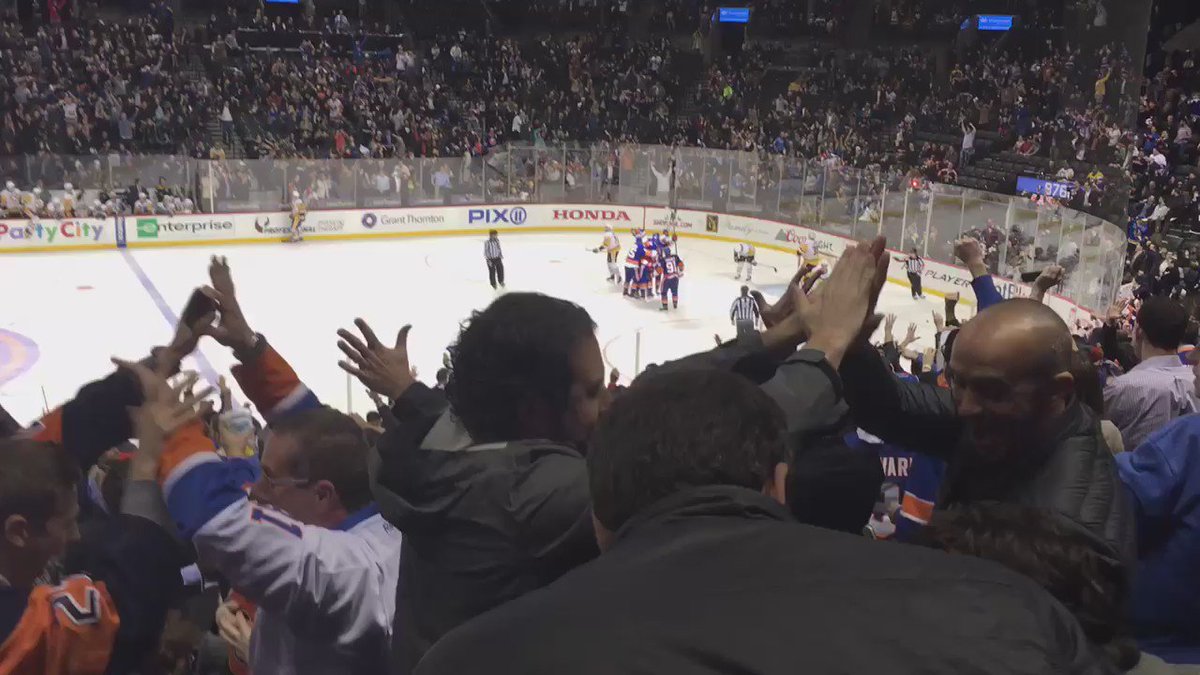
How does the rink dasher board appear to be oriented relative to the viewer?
toward the camera

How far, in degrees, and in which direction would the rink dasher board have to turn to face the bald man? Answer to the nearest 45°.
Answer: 0° — it already faces them

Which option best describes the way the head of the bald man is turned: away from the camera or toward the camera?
toward the camera

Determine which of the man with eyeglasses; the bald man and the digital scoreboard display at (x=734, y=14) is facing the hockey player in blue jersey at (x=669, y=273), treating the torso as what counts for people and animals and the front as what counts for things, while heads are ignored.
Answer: the digital scoreboard display

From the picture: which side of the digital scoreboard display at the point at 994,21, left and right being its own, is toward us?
front

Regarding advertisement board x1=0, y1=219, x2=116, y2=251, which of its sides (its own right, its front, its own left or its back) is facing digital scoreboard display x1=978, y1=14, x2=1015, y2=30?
left

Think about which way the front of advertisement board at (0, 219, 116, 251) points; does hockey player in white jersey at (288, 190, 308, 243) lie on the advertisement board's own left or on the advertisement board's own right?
on the advertisement board's own left

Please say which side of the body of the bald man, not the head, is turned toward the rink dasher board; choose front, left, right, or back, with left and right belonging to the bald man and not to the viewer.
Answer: right

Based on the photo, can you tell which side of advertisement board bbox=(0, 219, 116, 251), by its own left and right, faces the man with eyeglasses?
front

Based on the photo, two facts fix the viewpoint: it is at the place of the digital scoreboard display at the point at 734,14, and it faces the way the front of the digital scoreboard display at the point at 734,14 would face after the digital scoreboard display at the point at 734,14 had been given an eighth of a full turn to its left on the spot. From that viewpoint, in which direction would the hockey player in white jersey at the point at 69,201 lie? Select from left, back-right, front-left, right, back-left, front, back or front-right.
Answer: right

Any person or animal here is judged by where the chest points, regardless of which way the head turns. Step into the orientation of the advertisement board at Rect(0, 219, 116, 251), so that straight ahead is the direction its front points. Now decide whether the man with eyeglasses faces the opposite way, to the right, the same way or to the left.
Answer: to the right

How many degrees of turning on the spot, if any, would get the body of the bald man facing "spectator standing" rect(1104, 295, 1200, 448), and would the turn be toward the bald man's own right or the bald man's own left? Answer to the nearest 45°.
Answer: approximately 135° to the bald man's own right

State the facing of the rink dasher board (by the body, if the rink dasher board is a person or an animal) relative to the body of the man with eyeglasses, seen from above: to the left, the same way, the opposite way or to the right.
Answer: to the left

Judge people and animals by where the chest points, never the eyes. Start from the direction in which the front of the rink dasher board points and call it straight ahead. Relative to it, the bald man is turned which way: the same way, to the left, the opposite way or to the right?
to the right

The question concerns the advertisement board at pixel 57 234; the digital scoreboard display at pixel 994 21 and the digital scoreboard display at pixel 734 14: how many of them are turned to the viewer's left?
0

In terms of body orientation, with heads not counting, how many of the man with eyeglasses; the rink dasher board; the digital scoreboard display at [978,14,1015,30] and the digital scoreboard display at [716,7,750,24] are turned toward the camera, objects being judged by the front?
3

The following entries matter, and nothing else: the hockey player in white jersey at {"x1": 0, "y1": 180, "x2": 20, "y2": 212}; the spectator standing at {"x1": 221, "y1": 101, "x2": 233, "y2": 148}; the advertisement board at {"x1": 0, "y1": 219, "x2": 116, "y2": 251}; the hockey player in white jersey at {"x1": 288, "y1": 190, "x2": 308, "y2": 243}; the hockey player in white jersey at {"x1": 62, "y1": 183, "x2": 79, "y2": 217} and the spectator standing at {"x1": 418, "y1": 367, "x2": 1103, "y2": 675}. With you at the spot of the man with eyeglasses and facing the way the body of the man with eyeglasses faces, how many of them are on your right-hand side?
5

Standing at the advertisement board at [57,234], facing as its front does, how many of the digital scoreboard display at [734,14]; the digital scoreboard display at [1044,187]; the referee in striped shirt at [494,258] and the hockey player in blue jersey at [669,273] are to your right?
0
